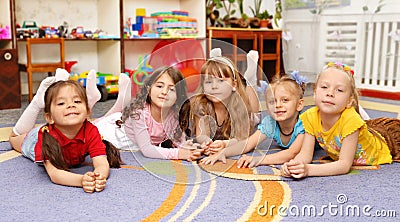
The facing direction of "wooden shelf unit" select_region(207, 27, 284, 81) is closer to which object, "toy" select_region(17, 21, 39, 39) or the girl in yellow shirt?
the girl in yellow shirt

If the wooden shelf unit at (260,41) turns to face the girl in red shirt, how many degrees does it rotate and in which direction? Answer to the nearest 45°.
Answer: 0° — it already faces them

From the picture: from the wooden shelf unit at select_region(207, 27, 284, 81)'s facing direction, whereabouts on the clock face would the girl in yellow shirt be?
The girl in yellow shirt is roughly at 12 o'clock from the wooden shelf unit.

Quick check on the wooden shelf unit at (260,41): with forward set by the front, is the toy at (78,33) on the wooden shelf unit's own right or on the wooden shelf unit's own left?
on the wooden shelf unit's own right

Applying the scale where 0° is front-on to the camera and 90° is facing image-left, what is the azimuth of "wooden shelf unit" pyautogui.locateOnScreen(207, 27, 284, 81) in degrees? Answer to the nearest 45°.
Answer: approximately 0°

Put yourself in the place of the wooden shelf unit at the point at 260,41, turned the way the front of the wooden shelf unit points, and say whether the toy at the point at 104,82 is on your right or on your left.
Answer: on your right

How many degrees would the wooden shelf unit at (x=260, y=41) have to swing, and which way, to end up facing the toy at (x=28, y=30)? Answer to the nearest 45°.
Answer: approximately 45° to its right
